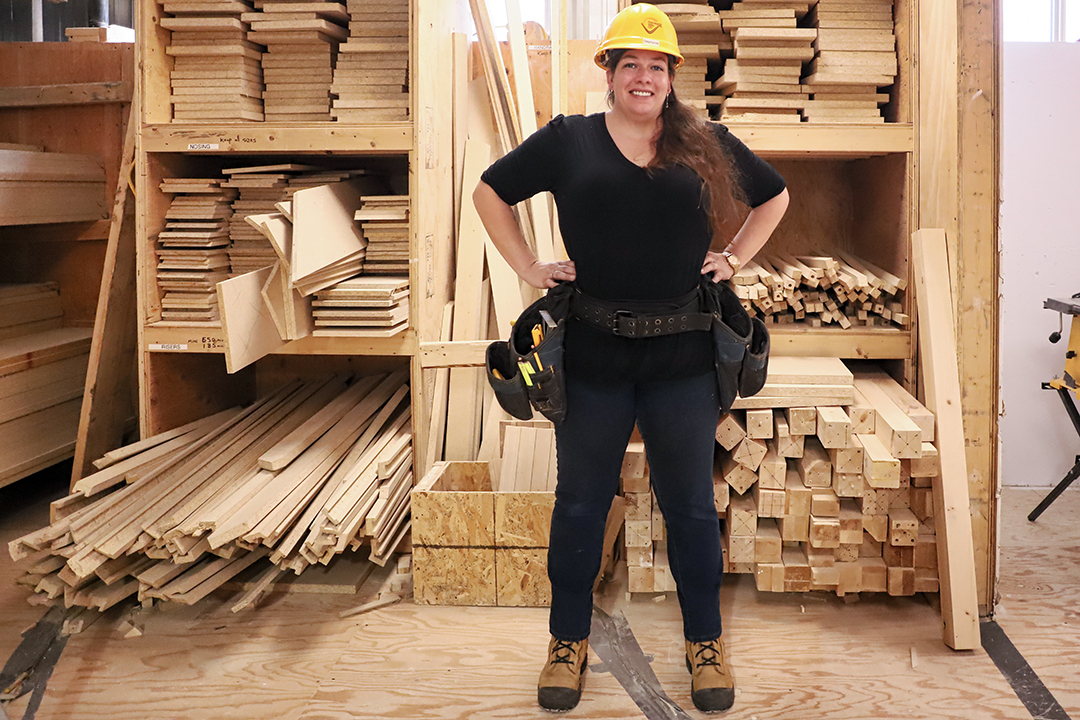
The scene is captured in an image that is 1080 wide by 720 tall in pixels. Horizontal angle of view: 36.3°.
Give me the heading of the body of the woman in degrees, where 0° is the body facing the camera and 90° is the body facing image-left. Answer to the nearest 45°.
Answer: approximately 0°

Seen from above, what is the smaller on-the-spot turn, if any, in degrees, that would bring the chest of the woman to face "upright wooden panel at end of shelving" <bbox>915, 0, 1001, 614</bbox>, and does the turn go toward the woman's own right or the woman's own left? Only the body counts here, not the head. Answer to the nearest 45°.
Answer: approximately 135° to the woman's own left

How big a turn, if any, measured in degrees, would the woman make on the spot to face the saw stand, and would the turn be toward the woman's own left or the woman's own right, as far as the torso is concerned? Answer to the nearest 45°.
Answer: approximately 135° to the woman's own left

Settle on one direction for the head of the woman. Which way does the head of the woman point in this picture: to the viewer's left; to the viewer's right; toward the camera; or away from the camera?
toward the camera

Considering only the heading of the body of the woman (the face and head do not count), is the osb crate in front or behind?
behind
